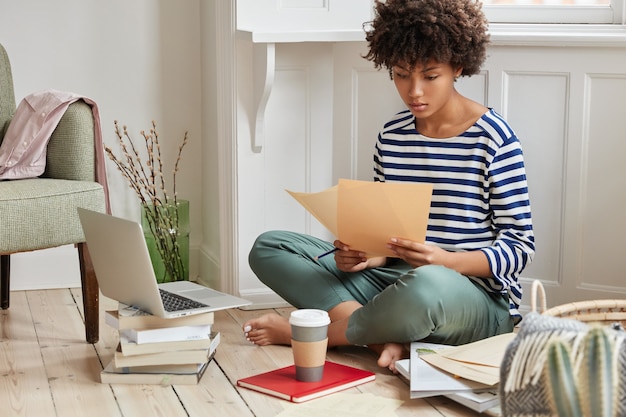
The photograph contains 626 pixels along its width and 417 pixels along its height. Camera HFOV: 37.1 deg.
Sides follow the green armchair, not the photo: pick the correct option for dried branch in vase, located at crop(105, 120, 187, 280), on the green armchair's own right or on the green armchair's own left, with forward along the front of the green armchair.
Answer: on the green armchair's own left

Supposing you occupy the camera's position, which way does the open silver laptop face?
facing away from the viewer and to the right of the viewer

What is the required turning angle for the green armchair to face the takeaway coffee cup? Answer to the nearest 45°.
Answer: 0° — it already faces it
